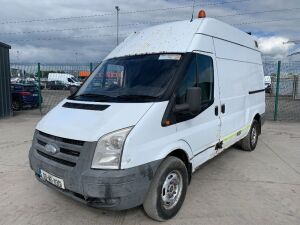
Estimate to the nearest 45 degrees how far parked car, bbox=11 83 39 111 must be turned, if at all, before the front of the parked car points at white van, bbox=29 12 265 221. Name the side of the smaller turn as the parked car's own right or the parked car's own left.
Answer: approximately 135° to the parked car's own left

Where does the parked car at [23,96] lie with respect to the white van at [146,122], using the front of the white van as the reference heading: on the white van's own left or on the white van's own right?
on the white van's own right

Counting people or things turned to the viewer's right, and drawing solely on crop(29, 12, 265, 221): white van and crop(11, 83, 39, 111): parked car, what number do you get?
0

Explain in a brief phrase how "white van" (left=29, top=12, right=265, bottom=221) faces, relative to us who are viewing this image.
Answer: facing the viewer and to the left of the viewer

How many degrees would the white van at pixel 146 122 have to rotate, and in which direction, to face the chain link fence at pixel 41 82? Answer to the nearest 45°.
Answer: approximately 90° to its right
